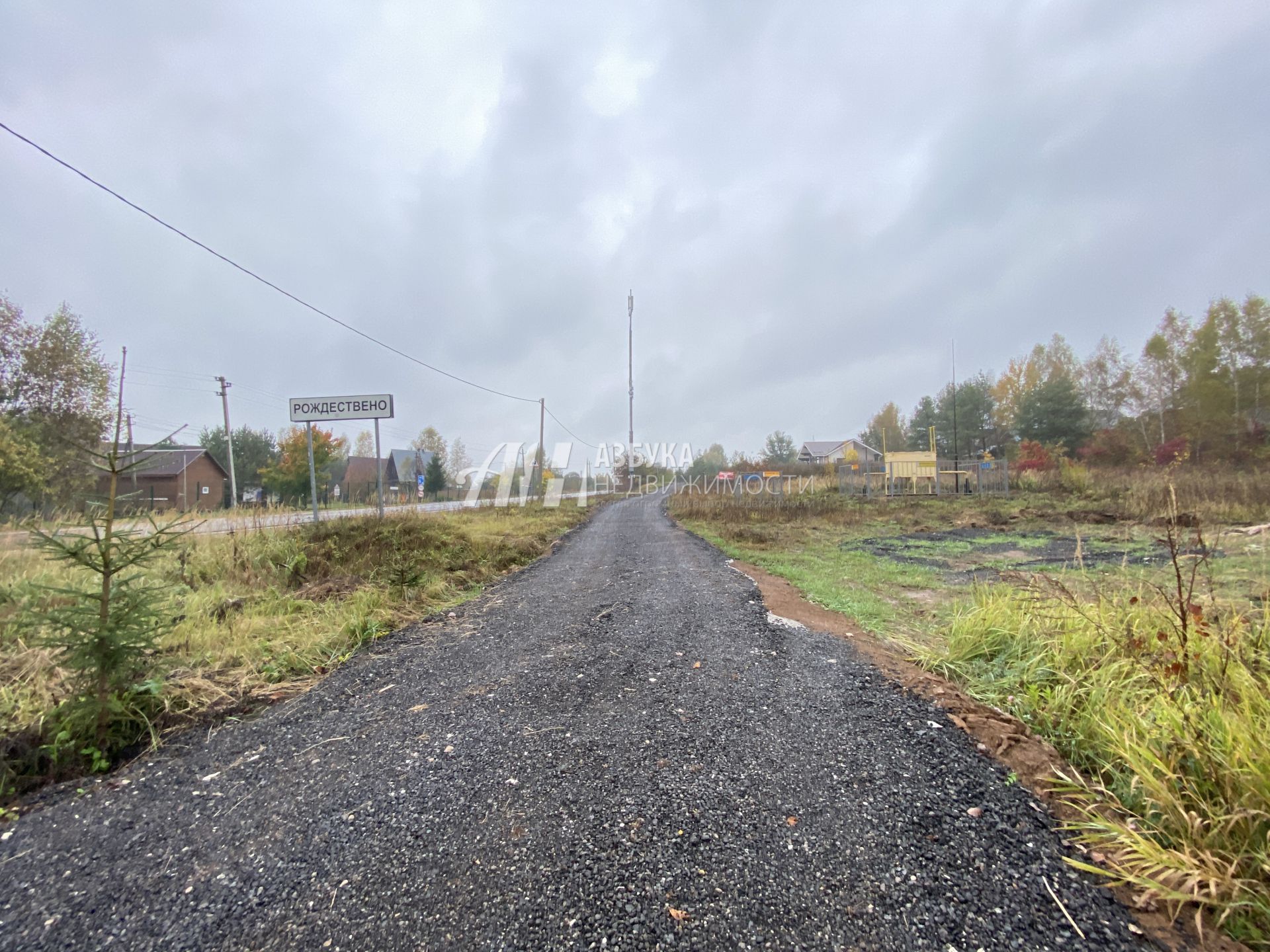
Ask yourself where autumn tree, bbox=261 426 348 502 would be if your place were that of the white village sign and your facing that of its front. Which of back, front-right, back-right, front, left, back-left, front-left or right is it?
back

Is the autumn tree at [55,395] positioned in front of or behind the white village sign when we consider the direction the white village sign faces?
behind

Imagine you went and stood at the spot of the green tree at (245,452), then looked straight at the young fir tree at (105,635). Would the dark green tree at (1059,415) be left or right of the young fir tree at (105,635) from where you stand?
left

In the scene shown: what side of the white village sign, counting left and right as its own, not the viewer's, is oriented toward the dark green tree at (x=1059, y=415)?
left

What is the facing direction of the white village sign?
toward the camera

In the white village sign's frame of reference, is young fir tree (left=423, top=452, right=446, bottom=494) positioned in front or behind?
behind

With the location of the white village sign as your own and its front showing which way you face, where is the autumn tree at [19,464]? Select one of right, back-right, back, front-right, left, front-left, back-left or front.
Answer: back-right

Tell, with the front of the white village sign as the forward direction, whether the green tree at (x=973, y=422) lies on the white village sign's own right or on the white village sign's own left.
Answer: on the white village sign's own left

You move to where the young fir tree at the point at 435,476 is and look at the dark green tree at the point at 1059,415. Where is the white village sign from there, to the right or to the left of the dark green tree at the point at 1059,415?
right
